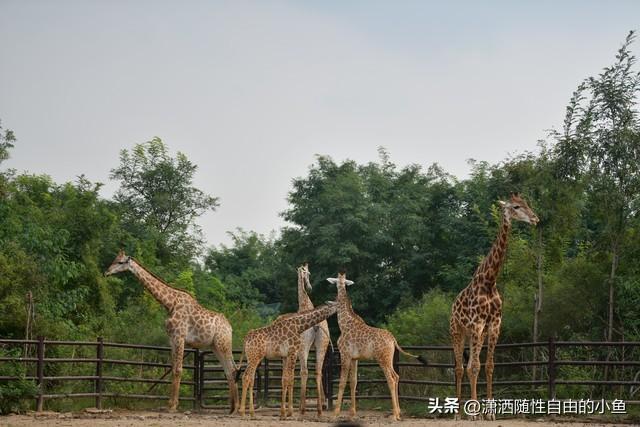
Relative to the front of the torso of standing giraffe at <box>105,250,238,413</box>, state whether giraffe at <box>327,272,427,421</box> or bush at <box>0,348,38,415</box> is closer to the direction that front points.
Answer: the bush

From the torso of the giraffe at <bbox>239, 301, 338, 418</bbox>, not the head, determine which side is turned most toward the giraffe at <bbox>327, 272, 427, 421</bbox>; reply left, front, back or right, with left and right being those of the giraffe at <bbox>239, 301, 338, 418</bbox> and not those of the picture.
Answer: front

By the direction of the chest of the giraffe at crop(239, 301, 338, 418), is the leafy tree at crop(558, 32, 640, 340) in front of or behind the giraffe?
in front

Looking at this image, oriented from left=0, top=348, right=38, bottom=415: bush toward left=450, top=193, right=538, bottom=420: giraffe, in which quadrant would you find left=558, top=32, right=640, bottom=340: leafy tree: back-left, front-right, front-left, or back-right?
front-left

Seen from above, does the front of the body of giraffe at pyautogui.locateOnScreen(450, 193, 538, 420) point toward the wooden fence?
no

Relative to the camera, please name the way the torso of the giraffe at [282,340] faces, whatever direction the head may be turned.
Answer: to the viewer's right

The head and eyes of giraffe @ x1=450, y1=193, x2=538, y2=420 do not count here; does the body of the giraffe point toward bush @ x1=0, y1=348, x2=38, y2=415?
no

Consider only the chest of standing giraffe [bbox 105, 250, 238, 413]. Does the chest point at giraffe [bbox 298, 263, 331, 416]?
no

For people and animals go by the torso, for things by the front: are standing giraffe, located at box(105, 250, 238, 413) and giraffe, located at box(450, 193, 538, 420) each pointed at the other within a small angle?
no

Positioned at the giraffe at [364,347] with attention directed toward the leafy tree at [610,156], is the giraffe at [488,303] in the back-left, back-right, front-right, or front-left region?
front-right

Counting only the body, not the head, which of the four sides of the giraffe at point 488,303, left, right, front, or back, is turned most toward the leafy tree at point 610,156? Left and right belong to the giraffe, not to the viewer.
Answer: left

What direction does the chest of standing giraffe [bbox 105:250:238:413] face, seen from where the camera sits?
to the viewer's left

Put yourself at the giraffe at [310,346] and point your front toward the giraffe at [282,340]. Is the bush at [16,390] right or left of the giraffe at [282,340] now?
right

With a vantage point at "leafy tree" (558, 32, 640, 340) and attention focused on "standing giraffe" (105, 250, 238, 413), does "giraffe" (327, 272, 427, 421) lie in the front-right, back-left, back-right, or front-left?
front-left

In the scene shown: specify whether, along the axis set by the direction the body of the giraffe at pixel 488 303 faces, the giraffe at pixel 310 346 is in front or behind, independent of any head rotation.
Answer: behind

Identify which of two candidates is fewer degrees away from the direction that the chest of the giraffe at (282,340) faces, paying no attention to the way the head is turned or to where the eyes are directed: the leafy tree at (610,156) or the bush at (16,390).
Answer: the leafy tree
